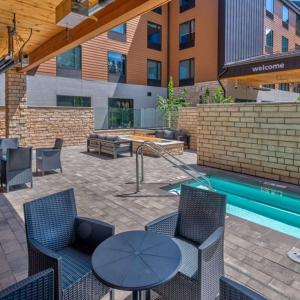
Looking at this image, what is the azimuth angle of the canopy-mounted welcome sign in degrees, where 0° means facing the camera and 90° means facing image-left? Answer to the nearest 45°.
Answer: approximately 45°

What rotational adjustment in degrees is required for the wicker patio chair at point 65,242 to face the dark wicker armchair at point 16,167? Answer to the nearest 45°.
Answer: approximately 135° to its left

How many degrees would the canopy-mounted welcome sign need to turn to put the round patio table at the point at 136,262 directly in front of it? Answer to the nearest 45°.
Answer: approximately 45° to its left

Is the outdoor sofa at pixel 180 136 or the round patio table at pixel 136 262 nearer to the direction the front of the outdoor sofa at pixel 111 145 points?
the outdoor sofa

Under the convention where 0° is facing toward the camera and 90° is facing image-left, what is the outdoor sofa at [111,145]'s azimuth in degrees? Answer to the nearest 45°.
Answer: approximately 225°

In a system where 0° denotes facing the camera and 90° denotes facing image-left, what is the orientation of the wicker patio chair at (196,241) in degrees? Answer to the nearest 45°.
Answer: approximately 45°
